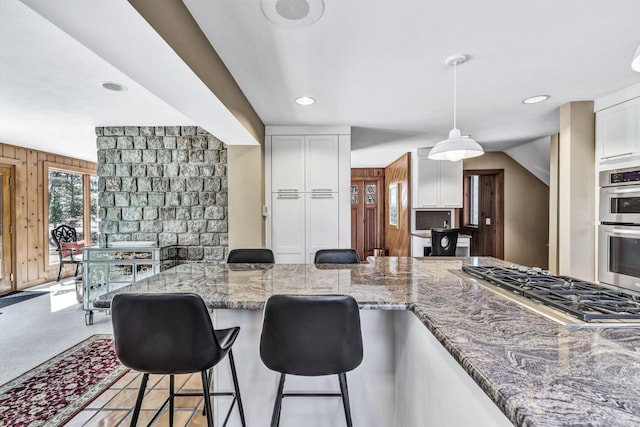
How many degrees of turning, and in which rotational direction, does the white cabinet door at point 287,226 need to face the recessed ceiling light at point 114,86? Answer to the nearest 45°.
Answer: approximately 45° to its right

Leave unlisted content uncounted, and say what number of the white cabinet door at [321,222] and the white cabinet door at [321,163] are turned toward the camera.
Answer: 2

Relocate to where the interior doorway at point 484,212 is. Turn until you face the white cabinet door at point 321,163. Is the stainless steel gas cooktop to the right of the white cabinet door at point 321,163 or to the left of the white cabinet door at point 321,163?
left

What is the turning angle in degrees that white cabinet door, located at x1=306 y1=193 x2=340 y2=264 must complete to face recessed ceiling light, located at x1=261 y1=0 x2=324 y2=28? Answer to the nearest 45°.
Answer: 0° — it already faces it

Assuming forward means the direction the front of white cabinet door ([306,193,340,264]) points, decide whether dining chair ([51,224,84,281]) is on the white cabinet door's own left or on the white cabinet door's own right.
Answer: on the white cabinet door's own right

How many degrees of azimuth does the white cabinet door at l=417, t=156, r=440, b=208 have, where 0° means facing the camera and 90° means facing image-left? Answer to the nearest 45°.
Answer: approximately 0°

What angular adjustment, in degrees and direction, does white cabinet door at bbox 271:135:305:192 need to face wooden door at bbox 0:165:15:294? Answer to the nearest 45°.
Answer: approximately 90° to its right

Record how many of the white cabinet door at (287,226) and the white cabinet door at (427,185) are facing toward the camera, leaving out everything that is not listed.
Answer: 2

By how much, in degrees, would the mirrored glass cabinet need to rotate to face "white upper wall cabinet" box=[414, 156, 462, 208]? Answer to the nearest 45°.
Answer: approximately 90° to its left

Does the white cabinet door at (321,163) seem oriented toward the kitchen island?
yes

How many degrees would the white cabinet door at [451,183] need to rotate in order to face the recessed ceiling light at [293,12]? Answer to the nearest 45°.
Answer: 0° — it already faces it

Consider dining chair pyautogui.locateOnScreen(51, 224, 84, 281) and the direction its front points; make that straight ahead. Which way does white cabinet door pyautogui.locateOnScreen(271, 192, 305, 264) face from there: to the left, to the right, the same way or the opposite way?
to the right

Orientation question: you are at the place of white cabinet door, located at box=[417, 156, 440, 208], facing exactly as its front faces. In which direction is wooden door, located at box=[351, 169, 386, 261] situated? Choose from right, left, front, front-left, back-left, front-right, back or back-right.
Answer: back-right

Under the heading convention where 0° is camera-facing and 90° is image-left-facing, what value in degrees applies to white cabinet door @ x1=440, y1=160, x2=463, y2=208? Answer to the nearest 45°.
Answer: approximately 0°

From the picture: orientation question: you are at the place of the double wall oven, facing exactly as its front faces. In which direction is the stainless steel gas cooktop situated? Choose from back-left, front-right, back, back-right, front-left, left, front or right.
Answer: front-left
